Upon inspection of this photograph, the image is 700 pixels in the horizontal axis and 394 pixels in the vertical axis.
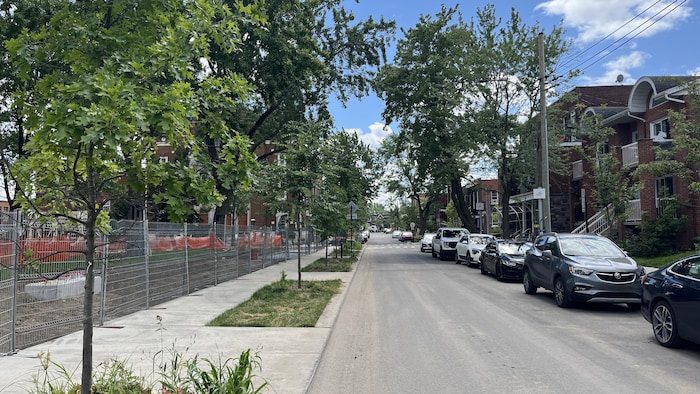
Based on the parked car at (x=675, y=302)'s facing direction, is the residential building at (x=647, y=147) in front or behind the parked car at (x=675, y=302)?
behind

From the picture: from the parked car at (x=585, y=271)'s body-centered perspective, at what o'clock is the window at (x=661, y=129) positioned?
The window is roughly at 8 o'clock from the parked car.

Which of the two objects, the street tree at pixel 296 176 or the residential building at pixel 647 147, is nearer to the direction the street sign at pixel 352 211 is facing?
the street tree

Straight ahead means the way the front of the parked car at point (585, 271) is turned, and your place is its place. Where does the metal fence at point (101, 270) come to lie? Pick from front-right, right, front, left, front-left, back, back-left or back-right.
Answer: right

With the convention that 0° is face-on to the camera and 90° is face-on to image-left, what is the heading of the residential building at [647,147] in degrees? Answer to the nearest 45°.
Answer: approximately 45°

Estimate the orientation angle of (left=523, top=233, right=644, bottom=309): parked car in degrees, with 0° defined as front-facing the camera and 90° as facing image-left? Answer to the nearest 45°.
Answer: approximately 315°

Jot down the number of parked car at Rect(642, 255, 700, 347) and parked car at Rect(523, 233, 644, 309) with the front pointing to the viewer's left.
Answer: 0
